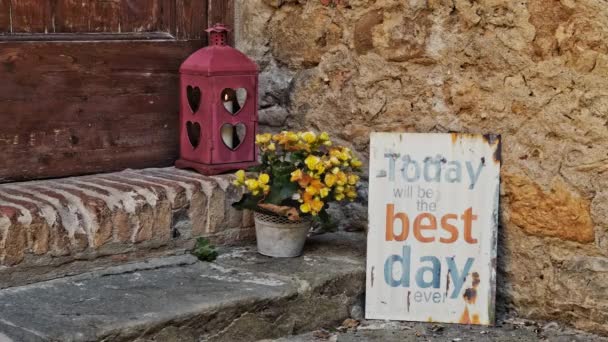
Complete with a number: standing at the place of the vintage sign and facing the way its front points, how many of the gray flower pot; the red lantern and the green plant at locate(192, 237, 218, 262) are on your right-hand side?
3

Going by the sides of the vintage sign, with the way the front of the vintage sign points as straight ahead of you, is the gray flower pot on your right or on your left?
on your right

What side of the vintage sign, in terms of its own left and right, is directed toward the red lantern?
right

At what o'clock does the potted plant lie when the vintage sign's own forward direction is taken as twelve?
The potted plant is roughly at 3 o'clock from the vintage sign.

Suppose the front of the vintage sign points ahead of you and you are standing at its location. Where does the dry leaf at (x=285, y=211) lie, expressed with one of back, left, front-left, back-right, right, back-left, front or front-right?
right

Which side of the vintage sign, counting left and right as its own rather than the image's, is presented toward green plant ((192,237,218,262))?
right

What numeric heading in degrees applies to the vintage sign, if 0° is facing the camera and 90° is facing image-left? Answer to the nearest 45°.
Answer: approximately 0°
